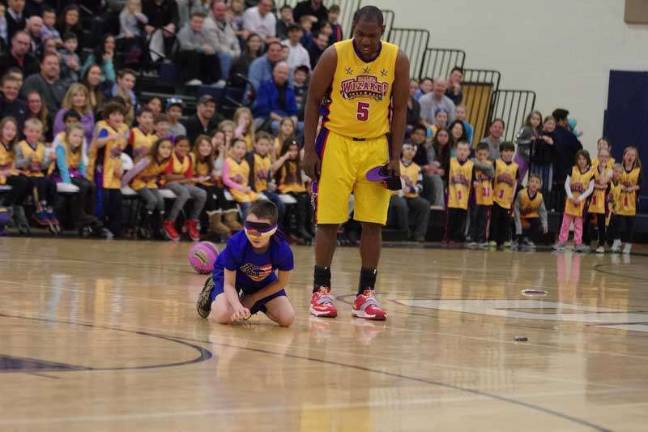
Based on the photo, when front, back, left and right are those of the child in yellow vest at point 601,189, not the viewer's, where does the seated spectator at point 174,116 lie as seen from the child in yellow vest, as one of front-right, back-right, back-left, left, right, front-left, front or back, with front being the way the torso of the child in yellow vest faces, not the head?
front-right

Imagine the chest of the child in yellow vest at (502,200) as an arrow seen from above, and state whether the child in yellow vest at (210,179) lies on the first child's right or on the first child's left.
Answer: on the first child's right

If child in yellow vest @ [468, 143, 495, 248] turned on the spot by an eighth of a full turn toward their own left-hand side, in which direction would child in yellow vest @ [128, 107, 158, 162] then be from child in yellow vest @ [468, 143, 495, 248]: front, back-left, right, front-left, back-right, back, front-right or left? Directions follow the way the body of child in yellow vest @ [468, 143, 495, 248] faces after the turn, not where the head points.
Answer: right

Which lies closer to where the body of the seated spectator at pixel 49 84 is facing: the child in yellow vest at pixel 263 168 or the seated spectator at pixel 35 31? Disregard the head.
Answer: the child in yellow vest

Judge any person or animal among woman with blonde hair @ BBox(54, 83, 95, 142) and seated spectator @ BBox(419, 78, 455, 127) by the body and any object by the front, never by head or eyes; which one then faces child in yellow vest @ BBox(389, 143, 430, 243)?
the seated spectator

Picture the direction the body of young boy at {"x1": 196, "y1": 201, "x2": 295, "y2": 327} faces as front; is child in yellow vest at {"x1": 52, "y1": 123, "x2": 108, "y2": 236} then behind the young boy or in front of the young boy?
behind

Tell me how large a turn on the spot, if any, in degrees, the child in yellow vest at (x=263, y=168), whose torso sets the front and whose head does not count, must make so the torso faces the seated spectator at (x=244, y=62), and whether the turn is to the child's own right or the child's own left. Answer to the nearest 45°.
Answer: approximately 135° to the child's own left
